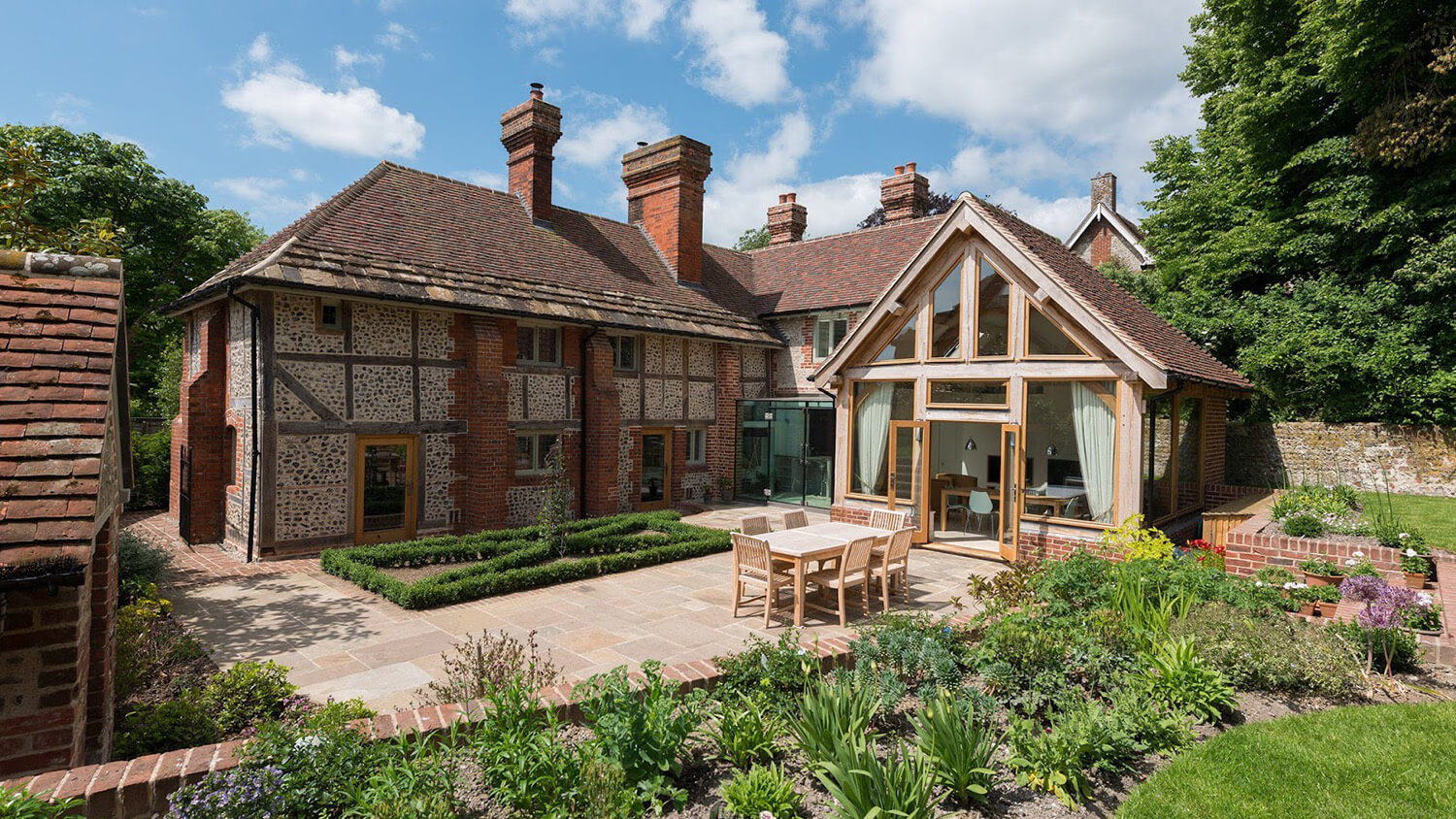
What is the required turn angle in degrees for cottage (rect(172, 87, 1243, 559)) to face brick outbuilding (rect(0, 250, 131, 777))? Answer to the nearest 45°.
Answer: approximately 45° to its right

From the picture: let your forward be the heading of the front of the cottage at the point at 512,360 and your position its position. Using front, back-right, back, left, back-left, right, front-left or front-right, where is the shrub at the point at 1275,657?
front

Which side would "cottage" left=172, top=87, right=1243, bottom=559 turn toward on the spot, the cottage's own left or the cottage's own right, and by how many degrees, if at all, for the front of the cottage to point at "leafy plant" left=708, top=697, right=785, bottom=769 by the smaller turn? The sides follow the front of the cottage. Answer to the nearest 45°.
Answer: approximately 45° to the cottage's own right

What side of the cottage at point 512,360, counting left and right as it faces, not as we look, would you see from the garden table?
front

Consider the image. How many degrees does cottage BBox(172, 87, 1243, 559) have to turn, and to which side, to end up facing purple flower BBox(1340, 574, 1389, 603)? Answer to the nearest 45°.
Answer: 0° — it already faces it

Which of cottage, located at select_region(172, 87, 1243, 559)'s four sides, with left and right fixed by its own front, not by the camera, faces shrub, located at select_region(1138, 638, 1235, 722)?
front

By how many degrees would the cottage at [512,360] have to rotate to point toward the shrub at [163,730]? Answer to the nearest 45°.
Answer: approximately 45° to its right

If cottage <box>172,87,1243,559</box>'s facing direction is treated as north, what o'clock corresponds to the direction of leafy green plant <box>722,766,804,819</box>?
The leafy green plant is roughly at 1 o'clock from the cottage.

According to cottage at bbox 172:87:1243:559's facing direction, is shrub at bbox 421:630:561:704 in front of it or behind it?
in front

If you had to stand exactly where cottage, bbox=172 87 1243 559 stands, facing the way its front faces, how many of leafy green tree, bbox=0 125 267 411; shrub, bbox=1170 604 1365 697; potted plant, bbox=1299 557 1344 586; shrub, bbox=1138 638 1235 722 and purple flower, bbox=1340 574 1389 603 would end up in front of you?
4

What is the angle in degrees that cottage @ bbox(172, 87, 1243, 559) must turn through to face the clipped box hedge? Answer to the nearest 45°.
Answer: approximately 45° to its right

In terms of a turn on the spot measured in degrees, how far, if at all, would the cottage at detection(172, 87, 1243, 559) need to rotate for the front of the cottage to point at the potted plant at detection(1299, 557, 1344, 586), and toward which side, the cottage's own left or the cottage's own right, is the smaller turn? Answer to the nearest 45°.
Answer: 0° — it already faces it

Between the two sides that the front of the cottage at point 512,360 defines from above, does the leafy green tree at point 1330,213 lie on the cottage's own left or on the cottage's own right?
on the cottage's own left
